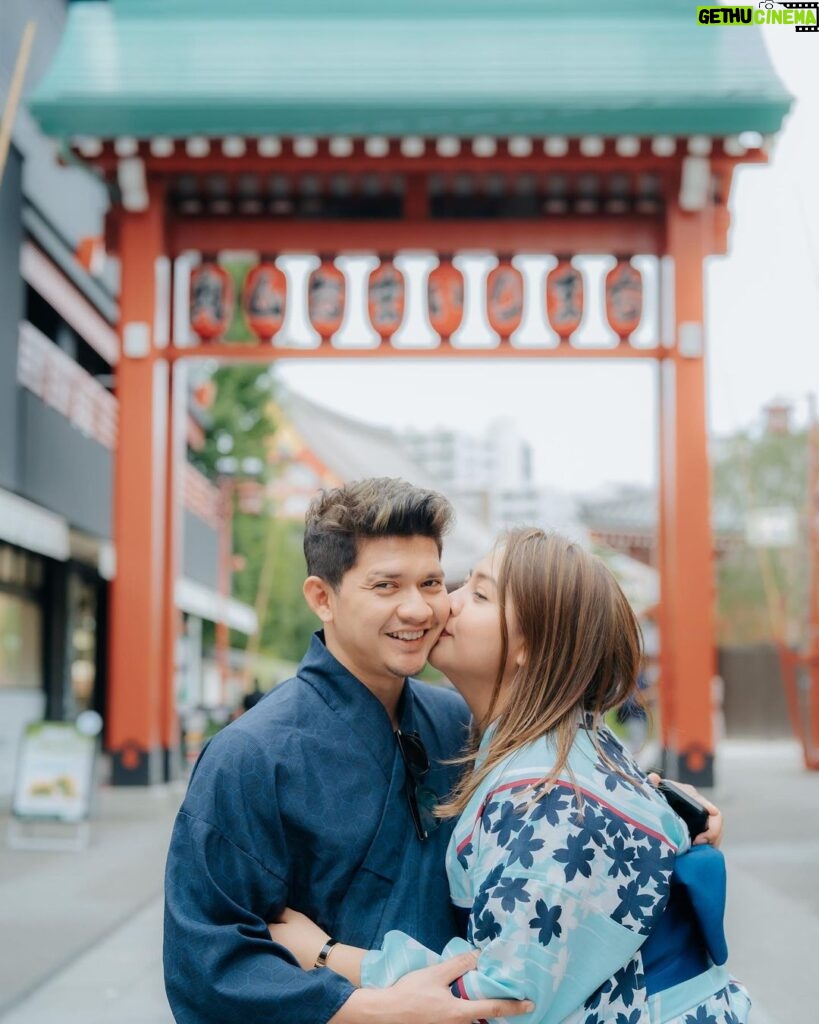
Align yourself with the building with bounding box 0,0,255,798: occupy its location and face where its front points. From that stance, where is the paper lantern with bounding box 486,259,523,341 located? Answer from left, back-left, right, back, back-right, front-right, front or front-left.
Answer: front-right

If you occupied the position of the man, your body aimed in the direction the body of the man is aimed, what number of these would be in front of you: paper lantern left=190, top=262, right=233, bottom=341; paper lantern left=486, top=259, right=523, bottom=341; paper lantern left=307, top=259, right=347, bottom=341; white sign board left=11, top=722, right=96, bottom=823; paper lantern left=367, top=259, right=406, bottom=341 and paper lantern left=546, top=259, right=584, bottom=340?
0

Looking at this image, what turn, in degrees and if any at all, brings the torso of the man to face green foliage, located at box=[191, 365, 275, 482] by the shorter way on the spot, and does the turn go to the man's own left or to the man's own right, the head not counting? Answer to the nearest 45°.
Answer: approximately 135° to the man's own left

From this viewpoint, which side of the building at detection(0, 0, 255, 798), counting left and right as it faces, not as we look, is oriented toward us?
right

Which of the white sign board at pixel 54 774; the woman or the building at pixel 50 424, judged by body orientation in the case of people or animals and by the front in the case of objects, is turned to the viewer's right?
the building

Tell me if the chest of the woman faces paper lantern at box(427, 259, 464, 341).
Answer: no

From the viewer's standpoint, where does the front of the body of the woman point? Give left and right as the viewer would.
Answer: facing to the left of the viewer

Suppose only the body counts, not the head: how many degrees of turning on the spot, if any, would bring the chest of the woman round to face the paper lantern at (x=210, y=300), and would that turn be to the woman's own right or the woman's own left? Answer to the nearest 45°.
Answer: approximately 90° to the woman's own right

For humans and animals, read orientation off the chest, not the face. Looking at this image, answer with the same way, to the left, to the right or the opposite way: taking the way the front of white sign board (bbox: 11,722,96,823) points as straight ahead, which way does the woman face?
to the right

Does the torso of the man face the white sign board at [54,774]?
no

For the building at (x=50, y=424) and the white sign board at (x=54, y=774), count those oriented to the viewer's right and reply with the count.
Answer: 1

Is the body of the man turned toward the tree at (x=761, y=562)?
no

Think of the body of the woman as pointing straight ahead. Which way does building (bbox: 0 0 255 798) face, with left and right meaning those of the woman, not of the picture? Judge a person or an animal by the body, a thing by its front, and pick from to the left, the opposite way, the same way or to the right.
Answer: the opposite way

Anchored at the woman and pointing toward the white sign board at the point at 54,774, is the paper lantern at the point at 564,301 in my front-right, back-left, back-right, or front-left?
front-right

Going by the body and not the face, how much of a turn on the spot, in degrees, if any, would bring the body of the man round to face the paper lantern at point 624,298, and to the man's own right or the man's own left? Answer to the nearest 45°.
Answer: approximately 135° to the man's own left

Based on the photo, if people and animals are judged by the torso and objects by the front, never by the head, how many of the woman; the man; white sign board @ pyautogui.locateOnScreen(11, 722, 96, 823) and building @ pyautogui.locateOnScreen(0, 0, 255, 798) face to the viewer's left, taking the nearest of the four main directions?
1

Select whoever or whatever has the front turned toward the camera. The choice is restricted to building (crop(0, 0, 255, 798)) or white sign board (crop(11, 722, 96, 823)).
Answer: the white sign board

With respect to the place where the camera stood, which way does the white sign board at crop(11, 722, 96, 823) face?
facing the viewer

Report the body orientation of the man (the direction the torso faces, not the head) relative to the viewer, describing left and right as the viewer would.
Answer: facing the viewer and to the right of the viewer
